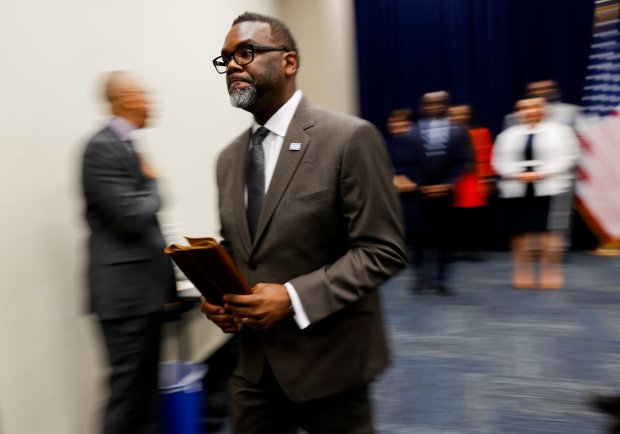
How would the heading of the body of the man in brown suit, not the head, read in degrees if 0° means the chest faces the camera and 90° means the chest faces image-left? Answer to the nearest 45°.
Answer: approximately 45°

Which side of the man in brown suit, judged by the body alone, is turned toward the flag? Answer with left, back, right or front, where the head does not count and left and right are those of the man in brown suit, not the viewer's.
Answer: back

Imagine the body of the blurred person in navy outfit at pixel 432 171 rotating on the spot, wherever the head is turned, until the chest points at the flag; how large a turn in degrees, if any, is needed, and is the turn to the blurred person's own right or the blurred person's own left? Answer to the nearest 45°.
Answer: approximately 135° to the blurred person's own left

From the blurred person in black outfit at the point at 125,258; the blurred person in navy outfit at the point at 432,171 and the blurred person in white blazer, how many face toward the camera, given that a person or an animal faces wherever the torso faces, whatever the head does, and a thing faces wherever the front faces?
2

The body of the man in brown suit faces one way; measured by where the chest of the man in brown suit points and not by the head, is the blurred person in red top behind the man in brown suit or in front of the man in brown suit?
behind

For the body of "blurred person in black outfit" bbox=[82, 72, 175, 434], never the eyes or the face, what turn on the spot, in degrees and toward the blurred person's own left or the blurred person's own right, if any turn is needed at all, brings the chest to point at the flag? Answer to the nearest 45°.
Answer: approximately 45° to the blurred person's own left

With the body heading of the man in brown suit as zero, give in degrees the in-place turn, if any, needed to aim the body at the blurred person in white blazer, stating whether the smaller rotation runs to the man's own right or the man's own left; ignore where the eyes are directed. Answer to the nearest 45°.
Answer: approximately 180°

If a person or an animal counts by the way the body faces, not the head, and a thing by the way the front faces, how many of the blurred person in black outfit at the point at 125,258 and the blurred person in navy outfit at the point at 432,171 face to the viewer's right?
1
